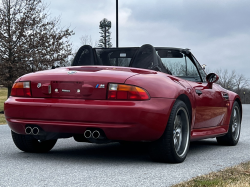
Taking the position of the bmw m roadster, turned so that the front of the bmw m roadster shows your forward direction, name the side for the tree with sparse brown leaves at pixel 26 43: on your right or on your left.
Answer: on your left

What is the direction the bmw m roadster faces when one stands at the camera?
facing away from the viewer and to the right of the viewer
